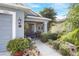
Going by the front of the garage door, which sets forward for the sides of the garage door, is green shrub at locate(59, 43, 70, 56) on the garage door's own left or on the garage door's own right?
on the garage door's own left

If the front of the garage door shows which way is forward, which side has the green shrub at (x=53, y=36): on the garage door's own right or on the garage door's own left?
on the garage door's own left

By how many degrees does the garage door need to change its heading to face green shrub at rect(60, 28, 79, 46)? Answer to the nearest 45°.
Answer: approximately 90° to its left

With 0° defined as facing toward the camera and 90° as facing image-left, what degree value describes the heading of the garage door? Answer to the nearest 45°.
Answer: approximately 0°

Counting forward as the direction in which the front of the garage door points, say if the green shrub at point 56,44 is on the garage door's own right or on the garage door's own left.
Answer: on the garage door's own left
